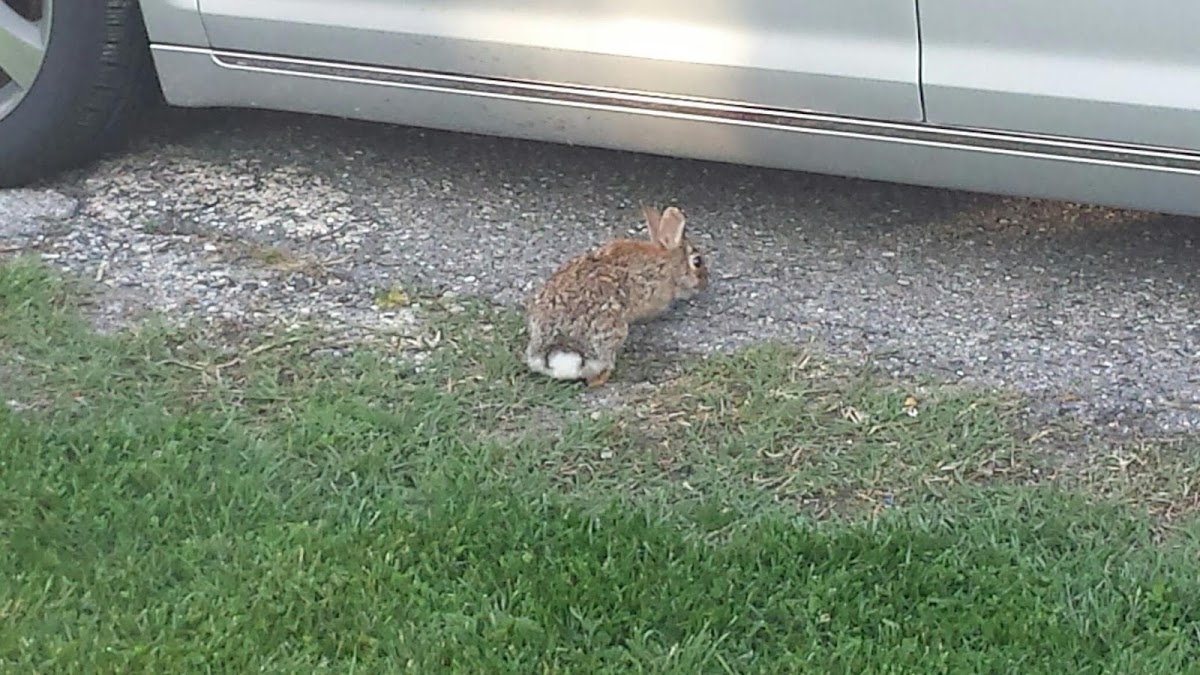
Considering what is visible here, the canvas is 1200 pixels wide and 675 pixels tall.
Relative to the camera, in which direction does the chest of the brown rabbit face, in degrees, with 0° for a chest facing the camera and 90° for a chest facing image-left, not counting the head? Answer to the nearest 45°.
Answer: approximately 225°
